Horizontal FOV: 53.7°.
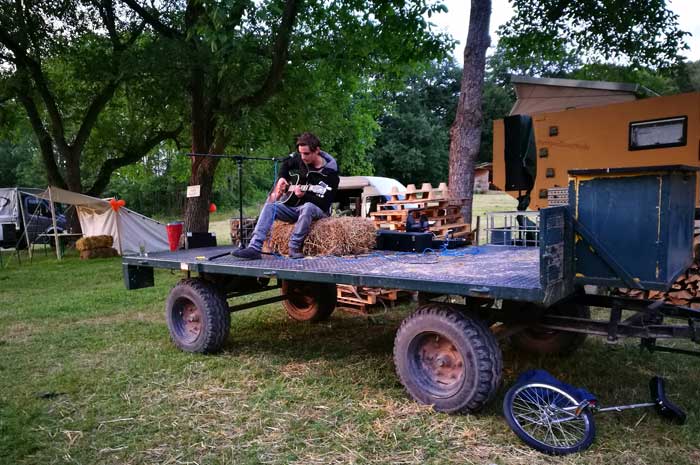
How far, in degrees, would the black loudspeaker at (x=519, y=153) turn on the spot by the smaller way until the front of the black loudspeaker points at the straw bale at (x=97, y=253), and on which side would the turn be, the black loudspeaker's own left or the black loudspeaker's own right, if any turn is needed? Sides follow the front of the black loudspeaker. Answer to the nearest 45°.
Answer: approximately 90° to the black loudspeaker's own right

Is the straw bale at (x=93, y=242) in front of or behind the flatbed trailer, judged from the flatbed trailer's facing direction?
behind

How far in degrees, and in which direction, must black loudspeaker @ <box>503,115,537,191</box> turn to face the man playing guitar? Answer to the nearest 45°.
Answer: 0° — it already faces them

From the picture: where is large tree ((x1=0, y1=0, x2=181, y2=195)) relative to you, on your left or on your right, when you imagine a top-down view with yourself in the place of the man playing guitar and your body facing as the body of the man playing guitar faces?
on your right

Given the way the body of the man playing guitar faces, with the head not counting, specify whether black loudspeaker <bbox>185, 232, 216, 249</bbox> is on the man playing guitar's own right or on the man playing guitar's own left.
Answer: on the man playing guitar's own right

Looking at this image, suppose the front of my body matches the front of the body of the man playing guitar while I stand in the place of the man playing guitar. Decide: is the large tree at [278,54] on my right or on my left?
on my right

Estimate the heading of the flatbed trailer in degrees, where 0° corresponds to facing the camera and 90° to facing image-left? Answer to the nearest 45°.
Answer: approximately 315°

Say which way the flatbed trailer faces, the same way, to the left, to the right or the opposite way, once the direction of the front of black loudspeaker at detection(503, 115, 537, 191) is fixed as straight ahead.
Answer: to the left

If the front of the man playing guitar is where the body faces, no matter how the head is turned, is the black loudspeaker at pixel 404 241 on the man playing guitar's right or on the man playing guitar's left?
on the man playing guitar's left

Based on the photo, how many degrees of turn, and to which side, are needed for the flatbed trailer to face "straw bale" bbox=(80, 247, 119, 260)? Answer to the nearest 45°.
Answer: approximately 180°

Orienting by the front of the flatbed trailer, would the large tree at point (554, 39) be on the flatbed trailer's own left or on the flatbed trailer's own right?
on the flatbed trailer's own left
